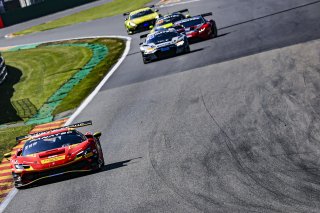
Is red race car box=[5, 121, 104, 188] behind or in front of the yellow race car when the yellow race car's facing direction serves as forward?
in front

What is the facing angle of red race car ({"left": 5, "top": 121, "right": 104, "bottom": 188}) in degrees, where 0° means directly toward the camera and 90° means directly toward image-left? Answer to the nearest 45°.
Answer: approximately 0°

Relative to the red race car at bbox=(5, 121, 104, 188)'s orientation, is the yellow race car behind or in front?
behind

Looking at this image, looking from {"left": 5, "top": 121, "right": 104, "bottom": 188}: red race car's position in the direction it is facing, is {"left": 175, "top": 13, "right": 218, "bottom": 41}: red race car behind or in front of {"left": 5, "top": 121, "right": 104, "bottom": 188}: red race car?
behind

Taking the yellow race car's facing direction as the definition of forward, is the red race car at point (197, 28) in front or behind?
in front

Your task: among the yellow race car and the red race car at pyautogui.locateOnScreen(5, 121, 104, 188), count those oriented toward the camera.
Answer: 2
